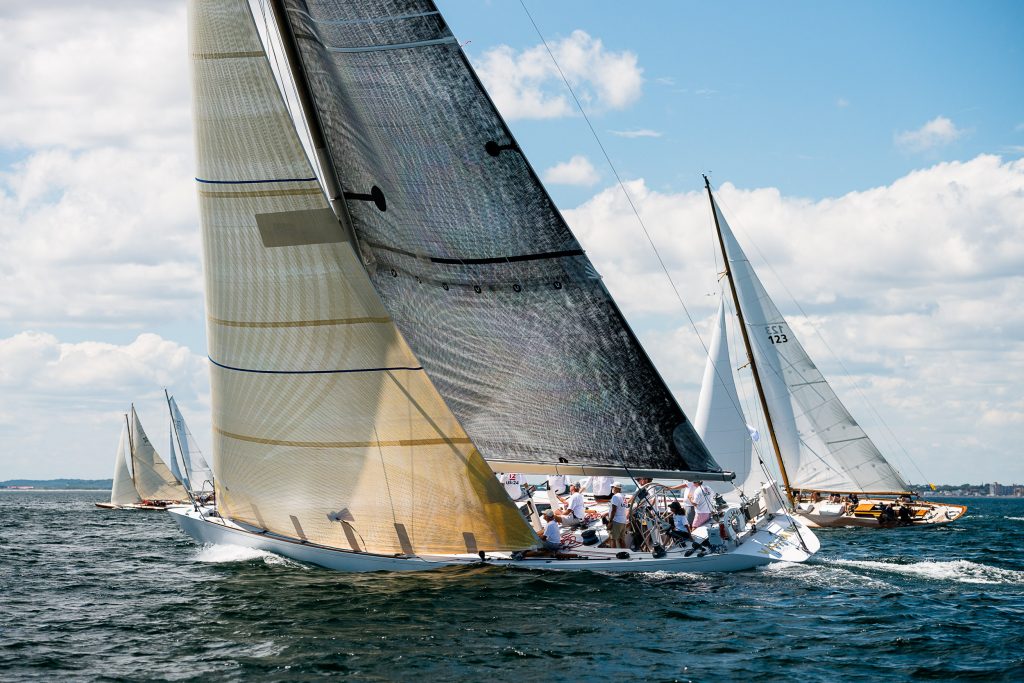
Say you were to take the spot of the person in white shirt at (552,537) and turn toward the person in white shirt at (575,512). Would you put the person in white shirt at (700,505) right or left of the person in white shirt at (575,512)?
right

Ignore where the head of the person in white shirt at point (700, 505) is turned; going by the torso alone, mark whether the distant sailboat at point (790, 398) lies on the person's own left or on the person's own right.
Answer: on the person's own right

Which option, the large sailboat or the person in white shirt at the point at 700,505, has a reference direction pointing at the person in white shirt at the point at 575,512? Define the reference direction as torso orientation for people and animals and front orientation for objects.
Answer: the person in white shirt at the point at 700,505

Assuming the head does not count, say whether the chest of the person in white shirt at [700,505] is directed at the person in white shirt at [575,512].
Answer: yes

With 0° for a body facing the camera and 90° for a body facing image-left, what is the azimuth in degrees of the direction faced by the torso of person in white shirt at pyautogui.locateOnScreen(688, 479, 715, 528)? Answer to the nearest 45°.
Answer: approximately 90°

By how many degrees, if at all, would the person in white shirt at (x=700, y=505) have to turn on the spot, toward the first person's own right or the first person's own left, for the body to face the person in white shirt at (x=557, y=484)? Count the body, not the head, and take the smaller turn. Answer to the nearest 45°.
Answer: approximately 45° to the first person's own right
